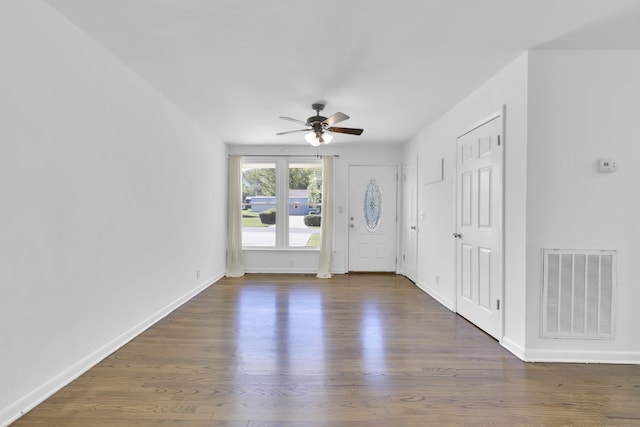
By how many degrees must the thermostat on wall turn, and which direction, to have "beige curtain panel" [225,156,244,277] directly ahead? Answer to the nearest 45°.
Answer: approximately 90° to its right

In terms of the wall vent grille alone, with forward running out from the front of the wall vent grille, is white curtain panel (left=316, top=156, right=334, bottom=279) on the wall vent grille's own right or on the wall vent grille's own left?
on the wall vent grille's own right

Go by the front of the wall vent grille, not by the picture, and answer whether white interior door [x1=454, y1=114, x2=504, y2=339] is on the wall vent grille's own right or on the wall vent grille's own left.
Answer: on the wall vent grille's own right

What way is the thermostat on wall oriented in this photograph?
toward the camera

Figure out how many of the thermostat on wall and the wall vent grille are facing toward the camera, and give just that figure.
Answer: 2

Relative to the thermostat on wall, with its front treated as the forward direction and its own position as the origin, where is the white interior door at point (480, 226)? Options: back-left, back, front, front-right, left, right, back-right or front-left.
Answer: right

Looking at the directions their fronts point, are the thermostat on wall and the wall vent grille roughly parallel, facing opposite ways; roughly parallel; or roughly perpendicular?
roughly parallel

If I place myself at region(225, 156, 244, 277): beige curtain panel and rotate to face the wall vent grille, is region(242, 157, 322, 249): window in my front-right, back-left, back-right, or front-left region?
front-left
